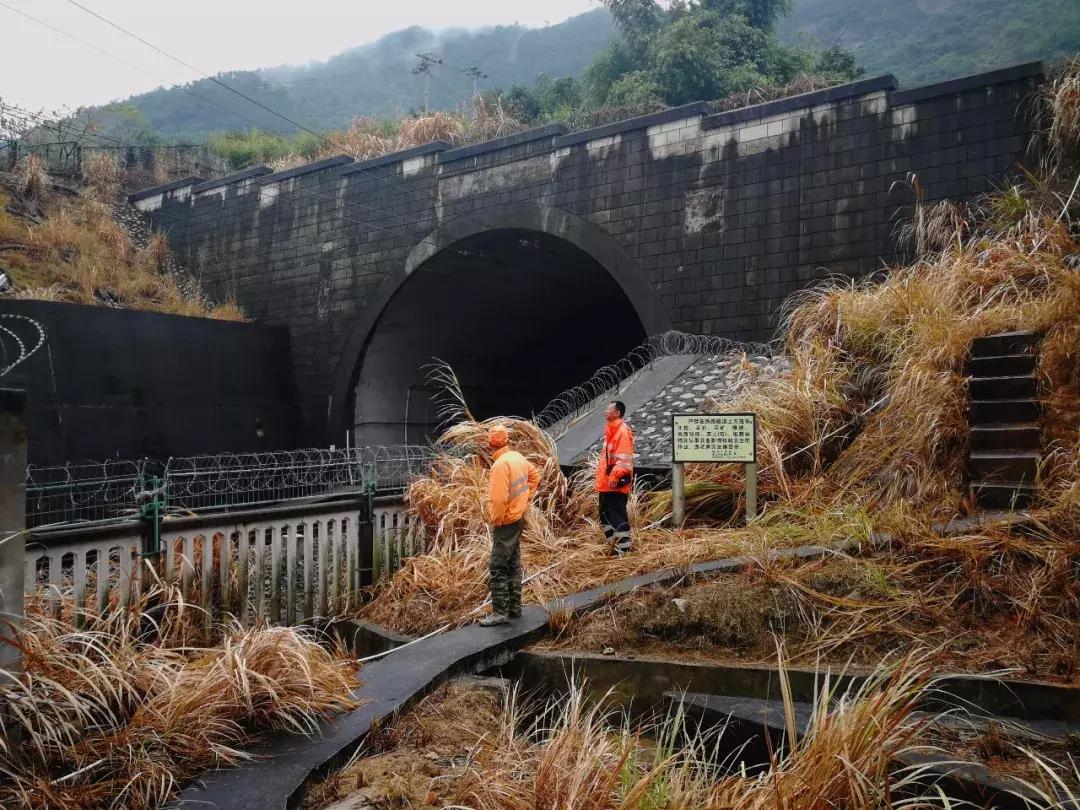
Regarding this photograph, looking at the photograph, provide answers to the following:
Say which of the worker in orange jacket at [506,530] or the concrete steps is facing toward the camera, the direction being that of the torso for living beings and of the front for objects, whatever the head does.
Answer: the concrete steps

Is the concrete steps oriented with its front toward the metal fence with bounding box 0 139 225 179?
no

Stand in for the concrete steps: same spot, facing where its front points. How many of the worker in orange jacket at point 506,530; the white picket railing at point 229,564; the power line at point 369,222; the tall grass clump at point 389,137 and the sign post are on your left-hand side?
0

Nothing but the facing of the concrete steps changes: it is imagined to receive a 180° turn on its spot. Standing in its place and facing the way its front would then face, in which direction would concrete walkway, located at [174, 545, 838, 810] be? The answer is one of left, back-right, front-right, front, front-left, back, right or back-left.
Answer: back-left

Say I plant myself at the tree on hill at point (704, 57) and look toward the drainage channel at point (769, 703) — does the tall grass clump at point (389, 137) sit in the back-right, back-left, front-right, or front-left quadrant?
front-right

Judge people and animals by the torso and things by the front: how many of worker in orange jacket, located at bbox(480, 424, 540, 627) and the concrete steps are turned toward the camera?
1

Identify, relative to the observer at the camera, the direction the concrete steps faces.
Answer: facing the viewer
